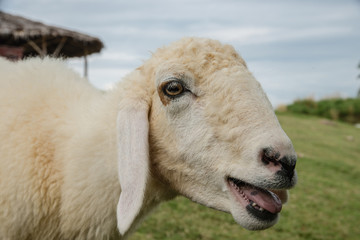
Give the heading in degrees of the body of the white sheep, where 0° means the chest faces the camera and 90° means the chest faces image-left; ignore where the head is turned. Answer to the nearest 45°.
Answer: approximately 270°

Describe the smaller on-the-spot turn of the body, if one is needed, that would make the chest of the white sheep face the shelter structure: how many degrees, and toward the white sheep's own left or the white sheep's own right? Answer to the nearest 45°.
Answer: approximately 90° to the white sheep's own left
